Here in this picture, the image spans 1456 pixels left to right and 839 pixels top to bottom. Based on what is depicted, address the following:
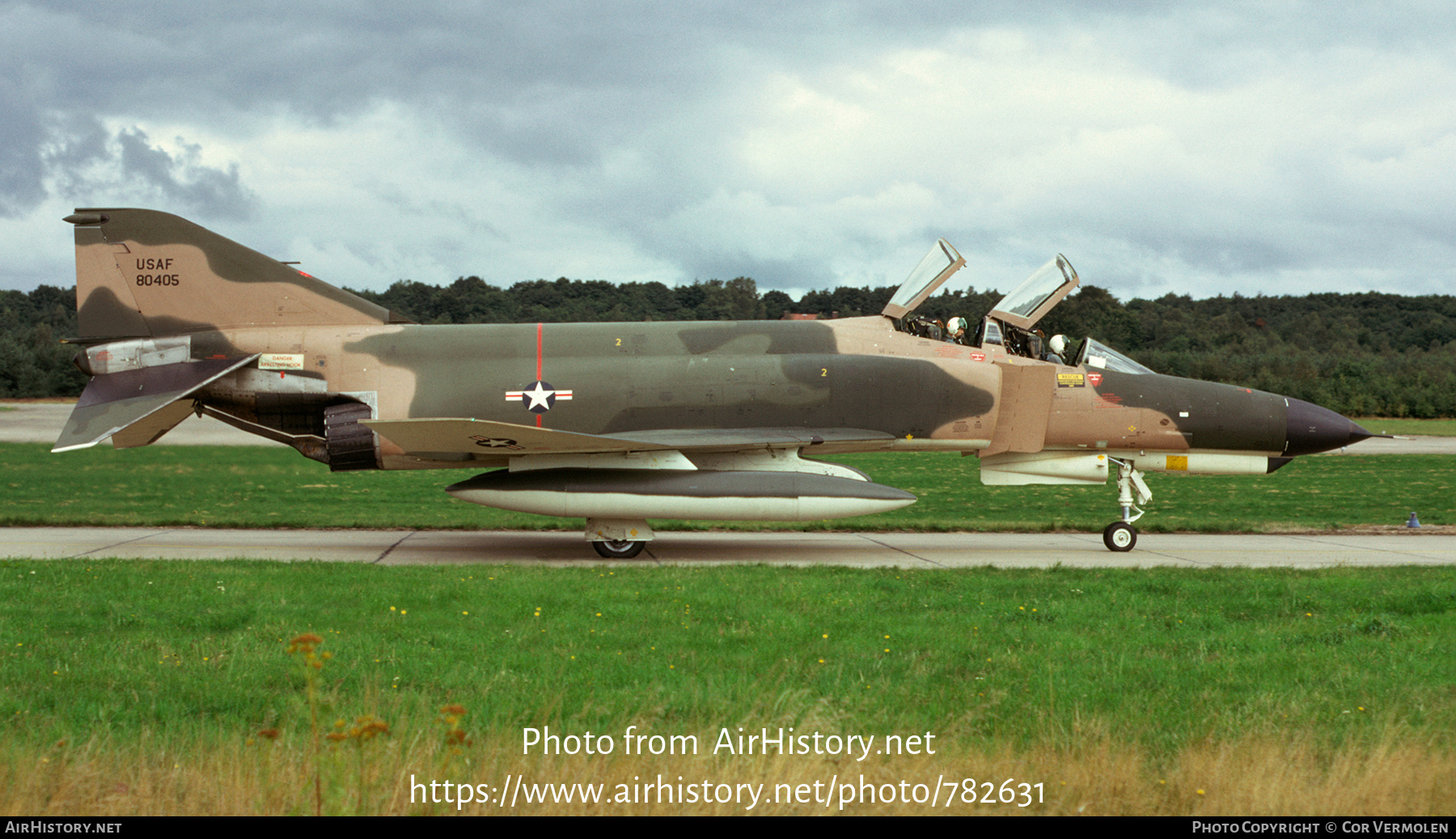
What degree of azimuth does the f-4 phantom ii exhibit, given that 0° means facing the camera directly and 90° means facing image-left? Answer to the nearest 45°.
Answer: approximately 270°
